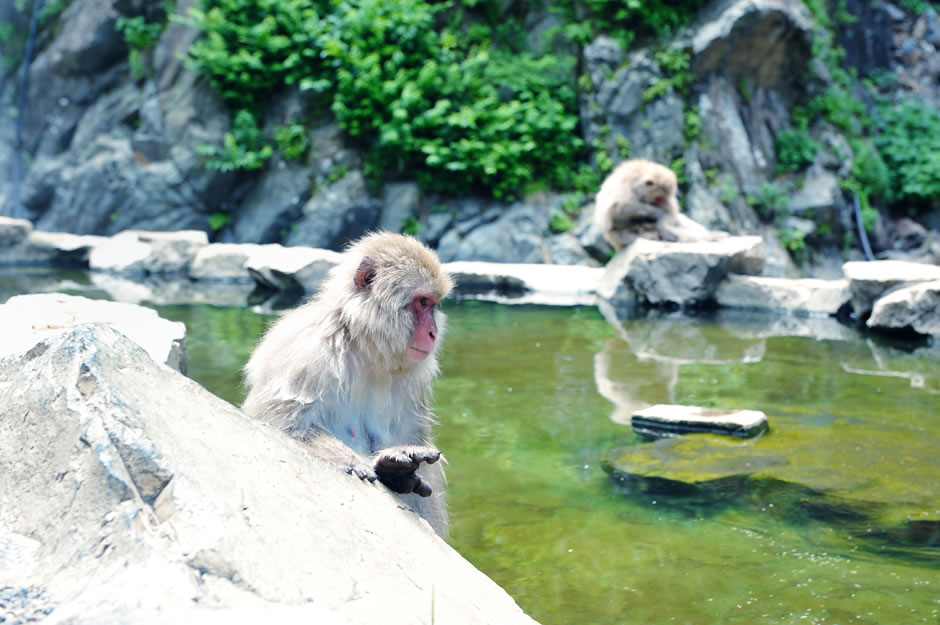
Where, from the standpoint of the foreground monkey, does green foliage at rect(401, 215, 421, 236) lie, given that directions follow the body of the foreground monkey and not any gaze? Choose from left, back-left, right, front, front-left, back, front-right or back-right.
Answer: back-left

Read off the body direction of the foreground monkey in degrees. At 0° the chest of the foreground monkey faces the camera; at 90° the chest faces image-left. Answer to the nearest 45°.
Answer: approximately 315°

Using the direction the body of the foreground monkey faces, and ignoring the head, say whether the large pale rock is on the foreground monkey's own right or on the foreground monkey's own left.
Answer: on the foreground monkey's own right

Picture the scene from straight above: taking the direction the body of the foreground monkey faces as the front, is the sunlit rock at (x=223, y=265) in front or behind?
behind

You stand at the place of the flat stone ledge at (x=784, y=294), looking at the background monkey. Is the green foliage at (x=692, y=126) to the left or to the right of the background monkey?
right

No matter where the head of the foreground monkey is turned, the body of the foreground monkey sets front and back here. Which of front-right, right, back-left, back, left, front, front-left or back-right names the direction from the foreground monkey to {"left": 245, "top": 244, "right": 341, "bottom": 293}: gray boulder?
back-left

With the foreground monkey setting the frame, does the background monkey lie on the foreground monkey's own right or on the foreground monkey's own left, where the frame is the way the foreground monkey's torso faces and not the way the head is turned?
on the foreground monkey's own left

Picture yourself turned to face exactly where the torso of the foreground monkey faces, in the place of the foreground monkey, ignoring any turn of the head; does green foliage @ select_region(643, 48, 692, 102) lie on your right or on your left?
on your left

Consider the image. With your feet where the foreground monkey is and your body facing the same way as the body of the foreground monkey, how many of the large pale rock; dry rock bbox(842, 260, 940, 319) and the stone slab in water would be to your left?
2

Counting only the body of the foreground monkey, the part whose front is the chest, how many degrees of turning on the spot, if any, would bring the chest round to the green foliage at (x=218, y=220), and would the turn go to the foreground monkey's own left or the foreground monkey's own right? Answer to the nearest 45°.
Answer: approximately 135° to the foreground monkey's own left

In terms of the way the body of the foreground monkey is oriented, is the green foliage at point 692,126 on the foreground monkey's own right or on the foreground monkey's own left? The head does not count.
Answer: on the foreground monkey's own left
